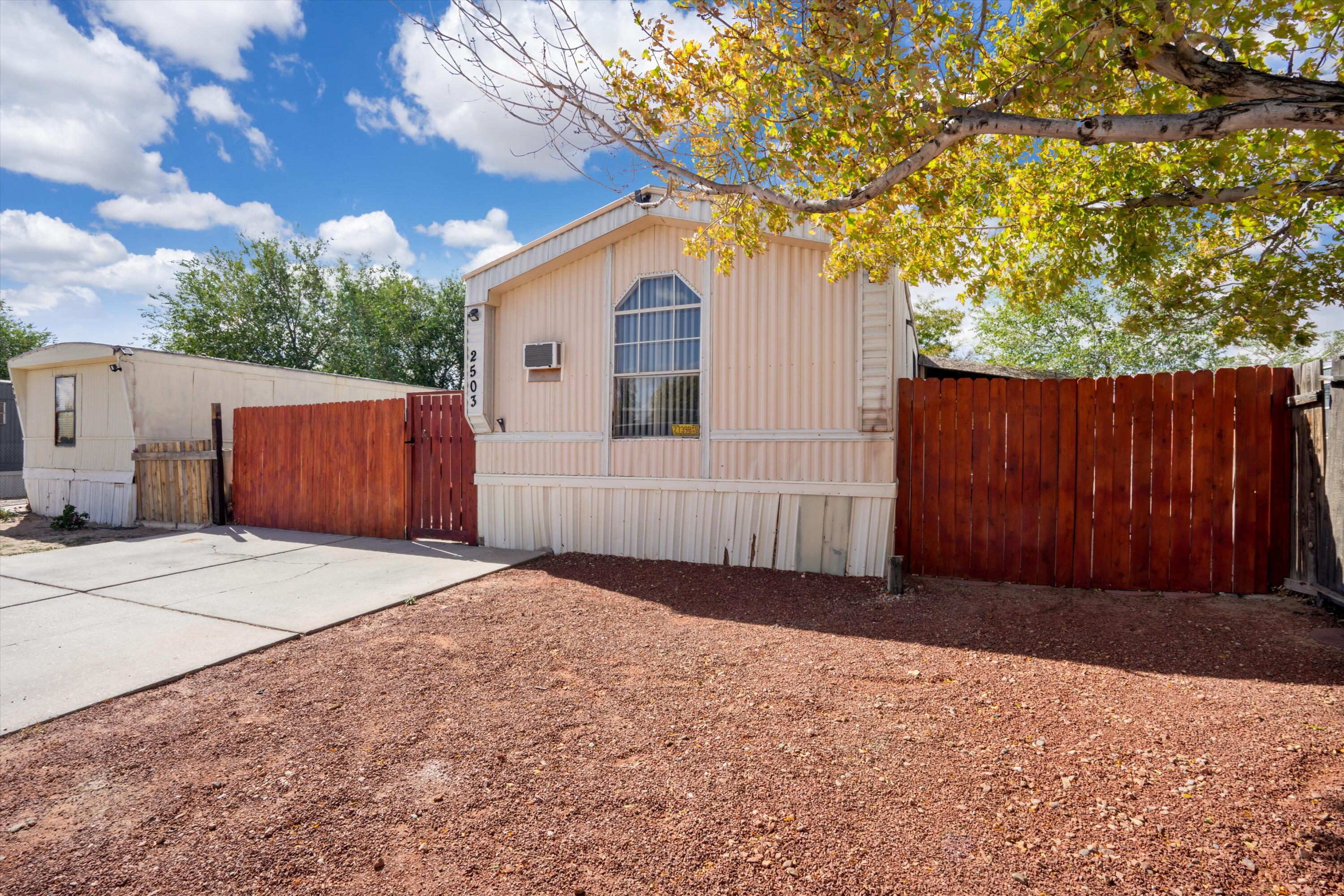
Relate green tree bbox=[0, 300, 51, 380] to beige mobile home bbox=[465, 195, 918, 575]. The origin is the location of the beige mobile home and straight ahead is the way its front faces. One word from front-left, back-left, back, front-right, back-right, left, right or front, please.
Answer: back-right

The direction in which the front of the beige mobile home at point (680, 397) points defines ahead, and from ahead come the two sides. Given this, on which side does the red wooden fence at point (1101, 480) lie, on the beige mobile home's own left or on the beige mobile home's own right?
on the beige mobile home's own left

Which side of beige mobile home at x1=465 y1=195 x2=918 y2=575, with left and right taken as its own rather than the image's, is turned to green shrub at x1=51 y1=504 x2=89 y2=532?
right

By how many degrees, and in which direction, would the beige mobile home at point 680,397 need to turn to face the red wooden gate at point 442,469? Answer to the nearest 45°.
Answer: approximately 135° to its right

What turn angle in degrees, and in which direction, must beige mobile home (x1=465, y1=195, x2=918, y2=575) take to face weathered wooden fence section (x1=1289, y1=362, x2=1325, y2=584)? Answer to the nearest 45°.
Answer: approximately 45° to its left

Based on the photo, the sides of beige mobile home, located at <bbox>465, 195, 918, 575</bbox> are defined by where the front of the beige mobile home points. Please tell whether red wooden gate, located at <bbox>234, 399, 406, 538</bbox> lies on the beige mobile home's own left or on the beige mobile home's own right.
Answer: on the beige mobile home's own right

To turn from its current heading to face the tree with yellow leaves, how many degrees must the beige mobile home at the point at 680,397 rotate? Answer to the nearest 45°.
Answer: approximately 45° to its left

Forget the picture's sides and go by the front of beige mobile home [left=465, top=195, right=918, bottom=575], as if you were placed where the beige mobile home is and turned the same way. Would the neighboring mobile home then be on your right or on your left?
on your right

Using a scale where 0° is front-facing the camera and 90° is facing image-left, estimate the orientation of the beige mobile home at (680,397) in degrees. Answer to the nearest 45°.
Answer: approximately 0°

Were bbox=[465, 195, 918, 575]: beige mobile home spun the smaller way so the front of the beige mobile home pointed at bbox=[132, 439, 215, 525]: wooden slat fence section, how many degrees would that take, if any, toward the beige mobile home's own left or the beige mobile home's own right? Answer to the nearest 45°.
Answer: approximately 135° to the beige mobile home's own right
